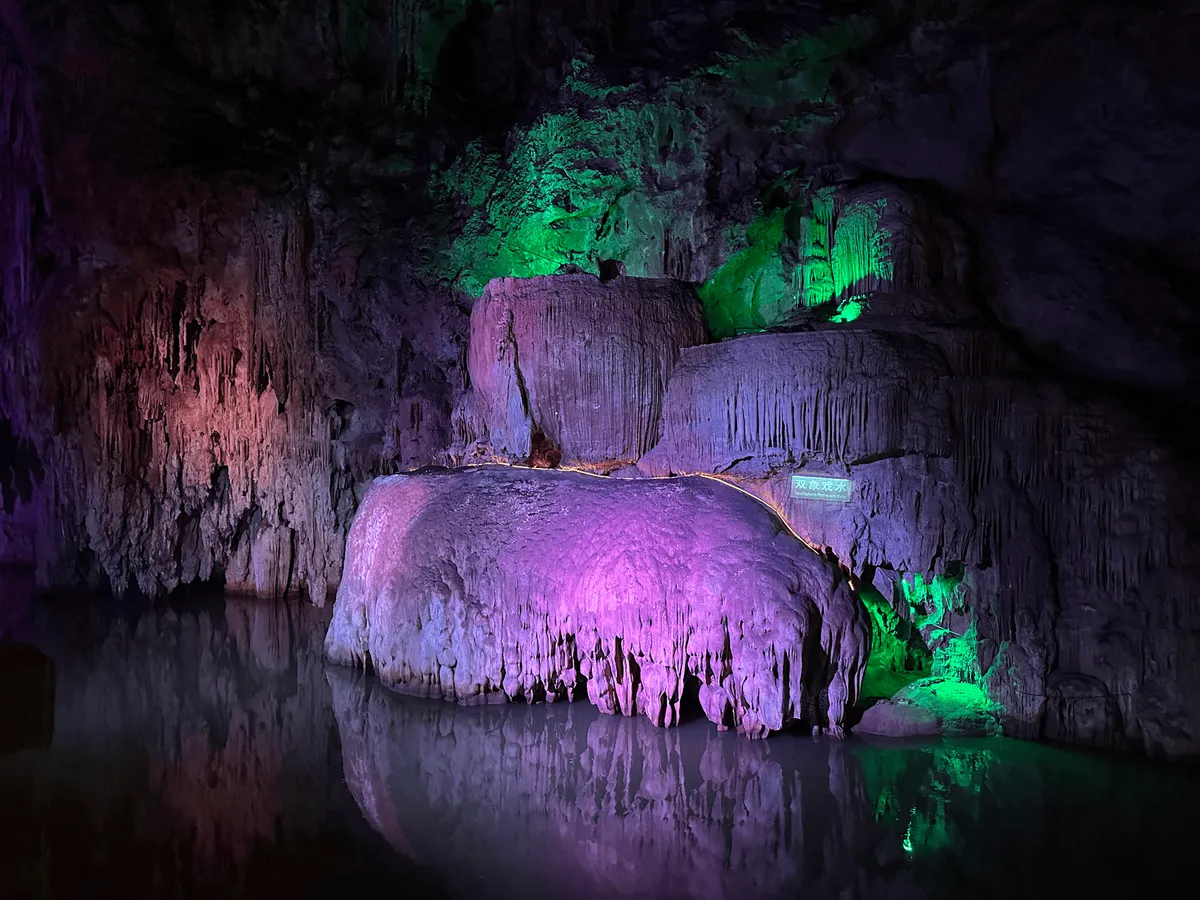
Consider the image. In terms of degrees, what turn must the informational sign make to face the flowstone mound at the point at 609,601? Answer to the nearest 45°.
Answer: approximately 90° to its right

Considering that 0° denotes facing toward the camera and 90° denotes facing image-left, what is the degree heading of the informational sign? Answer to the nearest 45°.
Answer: approximately 0°
